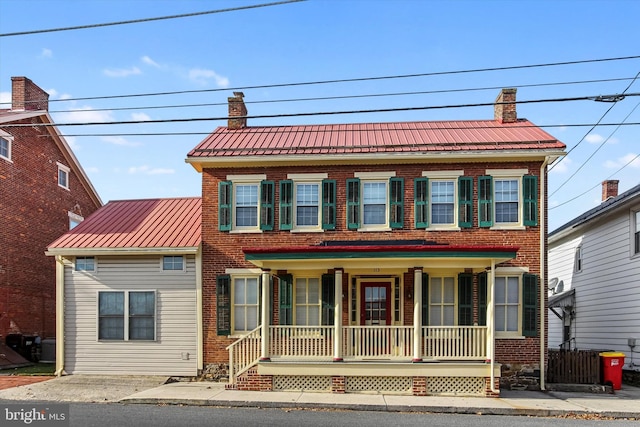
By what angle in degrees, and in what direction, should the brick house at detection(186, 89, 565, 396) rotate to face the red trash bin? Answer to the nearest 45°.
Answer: approximately 90° to its left

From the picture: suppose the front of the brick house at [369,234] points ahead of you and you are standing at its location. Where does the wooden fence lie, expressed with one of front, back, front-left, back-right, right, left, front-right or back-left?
left

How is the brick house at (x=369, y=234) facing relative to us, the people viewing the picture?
facing the viewer

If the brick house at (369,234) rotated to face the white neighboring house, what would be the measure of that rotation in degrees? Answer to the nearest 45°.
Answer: approximately 135° to its left
